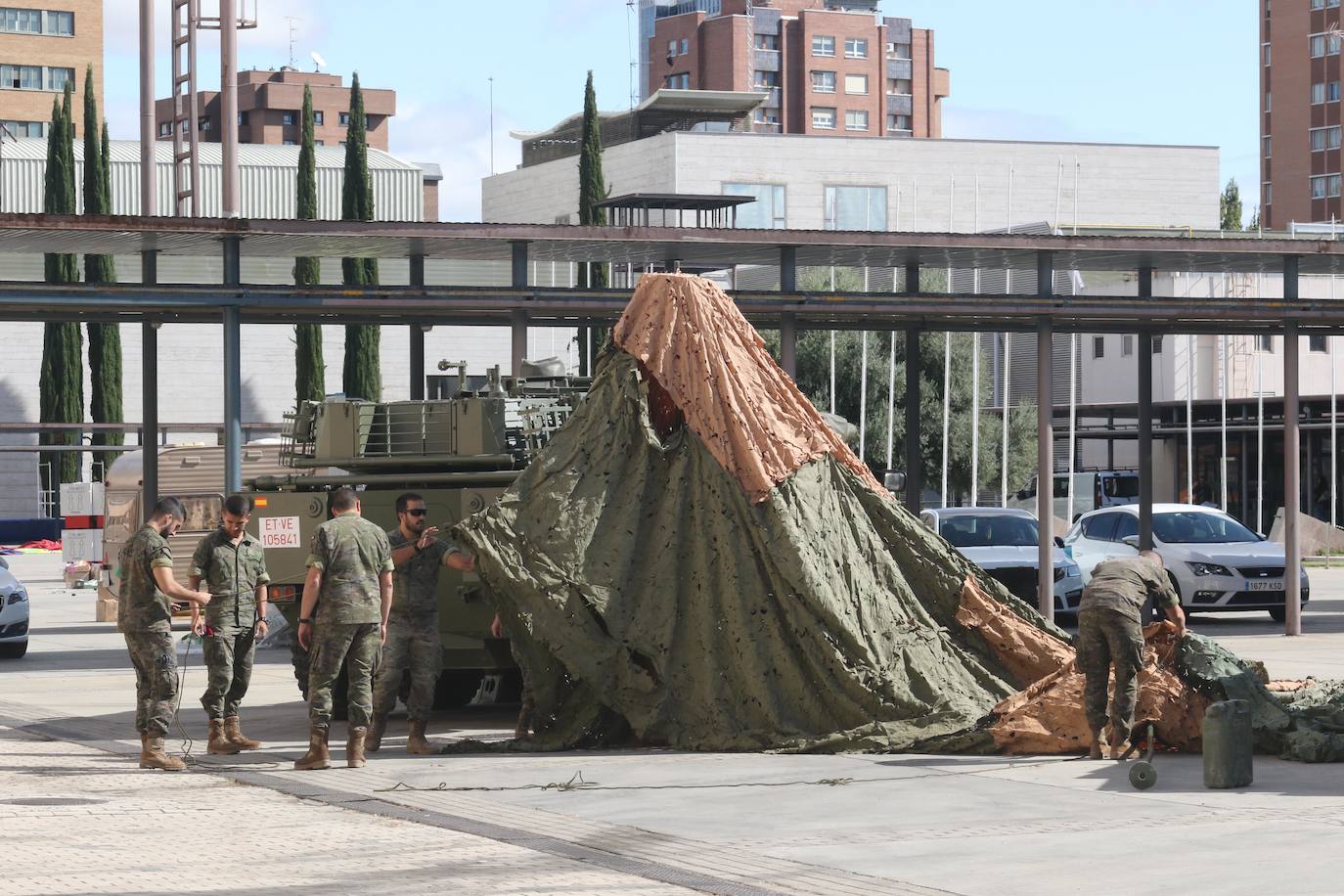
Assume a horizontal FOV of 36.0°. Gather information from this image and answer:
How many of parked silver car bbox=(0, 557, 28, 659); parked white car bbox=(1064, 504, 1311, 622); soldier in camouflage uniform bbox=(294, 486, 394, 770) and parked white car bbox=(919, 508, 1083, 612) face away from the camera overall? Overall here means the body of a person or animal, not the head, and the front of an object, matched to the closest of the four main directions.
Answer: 1

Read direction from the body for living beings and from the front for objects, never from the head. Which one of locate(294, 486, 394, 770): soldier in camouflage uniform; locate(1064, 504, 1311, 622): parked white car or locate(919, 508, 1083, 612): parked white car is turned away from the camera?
the soldier in camouflage uniform

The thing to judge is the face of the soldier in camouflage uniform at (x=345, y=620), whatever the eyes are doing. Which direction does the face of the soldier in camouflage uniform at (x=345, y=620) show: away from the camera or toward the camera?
away from the camera

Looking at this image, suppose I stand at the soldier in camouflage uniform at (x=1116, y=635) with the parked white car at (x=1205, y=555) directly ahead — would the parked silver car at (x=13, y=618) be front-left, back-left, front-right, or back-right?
front-left

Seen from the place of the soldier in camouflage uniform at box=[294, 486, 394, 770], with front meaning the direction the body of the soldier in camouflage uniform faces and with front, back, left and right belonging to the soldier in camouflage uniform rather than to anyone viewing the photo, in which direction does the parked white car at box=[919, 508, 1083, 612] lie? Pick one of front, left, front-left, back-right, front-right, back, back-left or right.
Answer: front-right

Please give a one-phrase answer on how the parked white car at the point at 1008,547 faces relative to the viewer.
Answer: facing the viewer and to the right of the viewer

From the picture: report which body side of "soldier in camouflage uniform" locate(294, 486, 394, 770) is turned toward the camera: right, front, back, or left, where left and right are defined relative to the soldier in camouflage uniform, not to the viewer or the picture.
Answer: back

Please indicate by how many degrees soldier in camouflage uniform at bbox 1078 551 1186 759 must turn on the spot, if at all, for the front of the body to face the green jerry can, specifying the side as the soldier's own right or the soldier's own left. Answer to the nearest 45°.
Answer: approximately 90° to the soldier's own right

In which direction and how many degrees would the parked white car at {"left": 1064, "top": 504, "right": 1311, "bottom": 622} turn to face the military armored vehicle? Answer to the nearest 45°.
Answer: approximately 90° to its right

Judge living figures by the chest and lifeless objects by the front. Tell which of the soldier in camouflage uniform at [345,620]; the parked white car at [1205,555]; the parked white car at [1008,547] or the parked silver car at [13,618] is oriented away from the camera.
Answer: the soldier in camouflage uniform

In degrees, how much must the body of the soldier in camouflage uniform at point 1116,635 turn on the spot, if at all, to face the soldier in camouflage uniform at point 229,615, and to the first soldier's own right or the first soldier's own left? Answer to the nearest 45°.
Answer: approximately 135° to the first soldier's own left

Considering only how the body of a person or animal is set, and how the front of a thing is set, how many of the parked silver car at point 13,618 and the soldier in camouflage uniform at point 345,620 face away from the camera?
1

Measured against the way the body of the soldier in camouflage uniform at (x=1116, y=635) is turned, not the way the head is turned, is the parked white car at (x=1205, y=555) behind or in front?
in front

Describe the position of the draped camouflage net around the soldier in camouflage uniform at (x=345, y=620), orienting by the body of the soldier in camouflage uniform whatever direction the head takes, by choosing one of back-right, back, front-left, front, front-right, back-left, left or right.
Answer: right

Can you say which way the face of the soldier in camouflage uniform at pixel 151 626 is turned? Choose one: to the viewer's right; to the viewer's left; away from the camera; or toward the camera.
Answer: to the viewer's right

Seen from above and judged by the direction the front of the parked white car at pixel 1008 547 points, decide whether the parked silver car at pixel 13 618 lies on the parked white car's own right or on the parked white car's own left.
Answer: on the parked white car's own right
